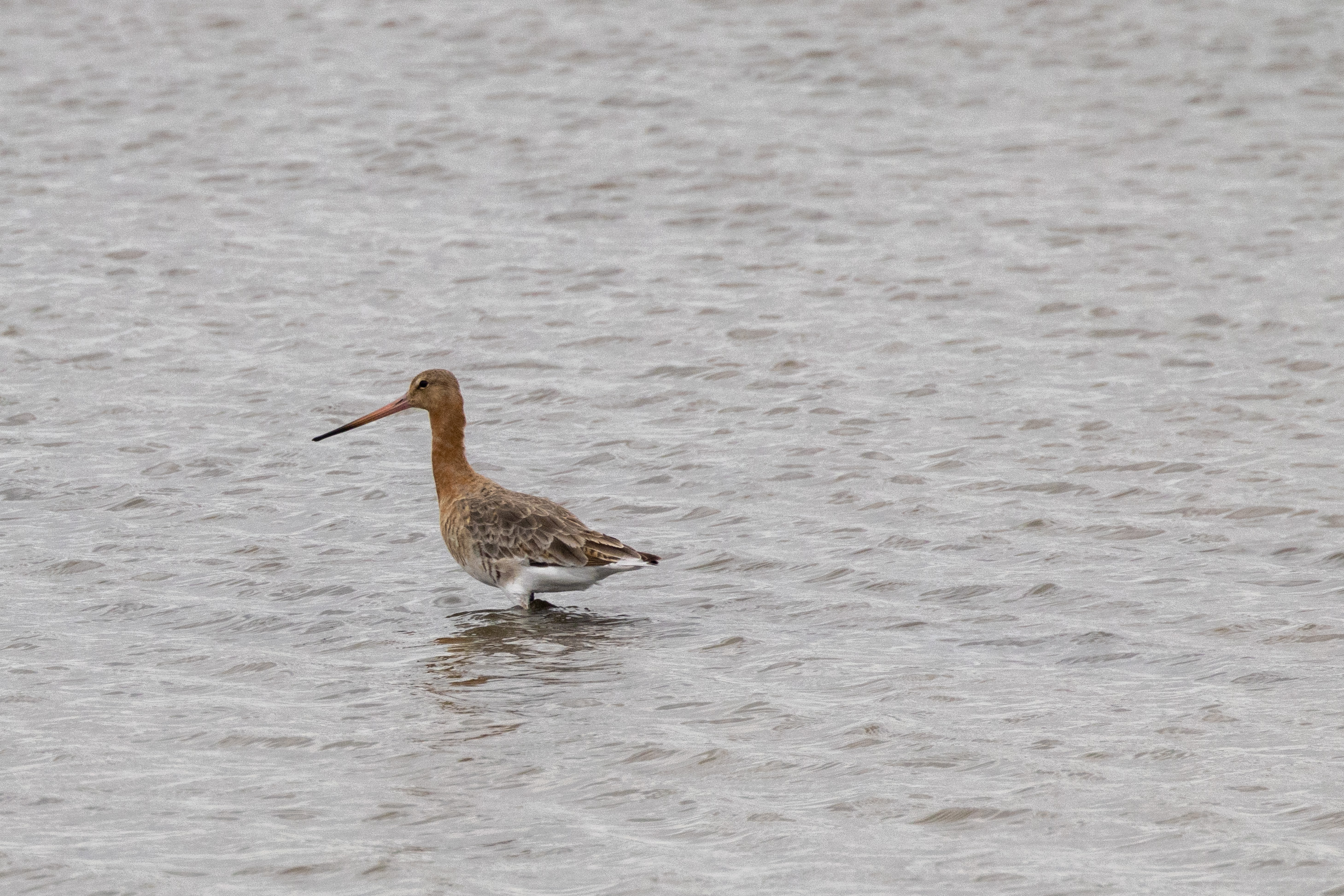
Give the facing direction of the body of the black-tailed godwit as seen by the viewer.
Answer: to the viewer's left
